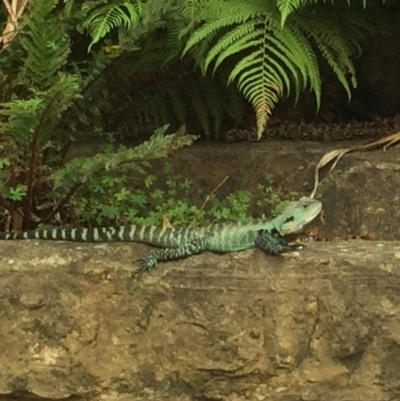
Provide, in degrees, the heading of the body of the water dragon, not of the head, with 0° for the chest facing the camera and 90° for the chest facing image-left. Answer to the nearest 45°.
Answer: approximately 270°
